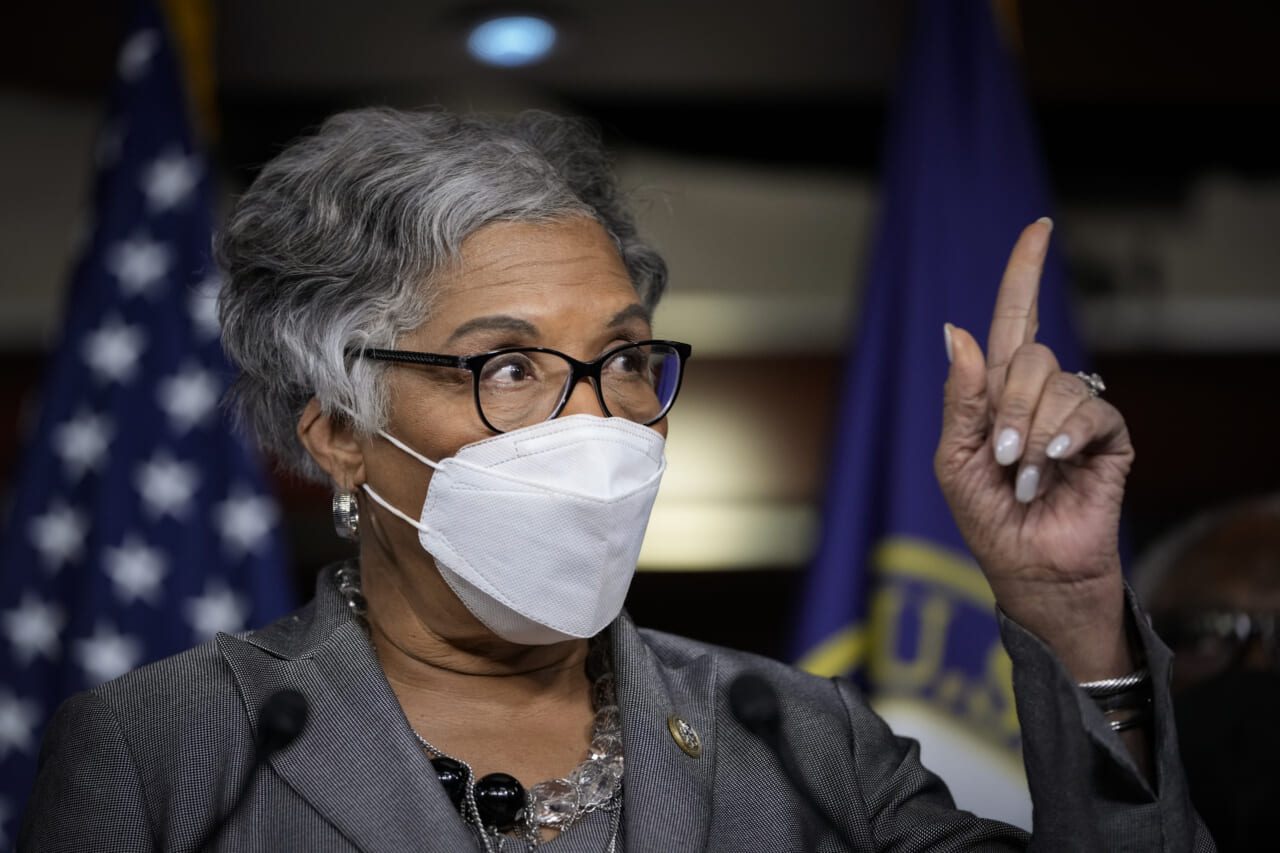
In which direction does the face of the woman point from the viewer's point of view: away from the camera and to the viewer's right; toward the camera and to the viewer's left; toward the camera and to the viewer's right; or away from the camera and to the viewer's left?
toward the camera and to the viewer's right

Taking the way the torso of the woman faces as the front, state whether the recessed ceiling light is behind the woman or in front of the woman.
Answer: behind

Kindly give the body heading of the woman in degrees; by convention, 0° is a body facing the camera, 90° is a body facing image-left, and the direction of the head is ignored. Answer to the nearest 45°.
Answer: approximately 315°

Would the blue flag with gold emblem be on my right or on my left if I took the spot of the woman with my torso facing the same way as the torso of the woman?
on my left

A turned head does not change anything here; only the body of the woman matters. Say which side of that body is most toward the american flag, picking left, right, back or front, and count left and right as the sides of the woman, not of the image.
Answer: back
